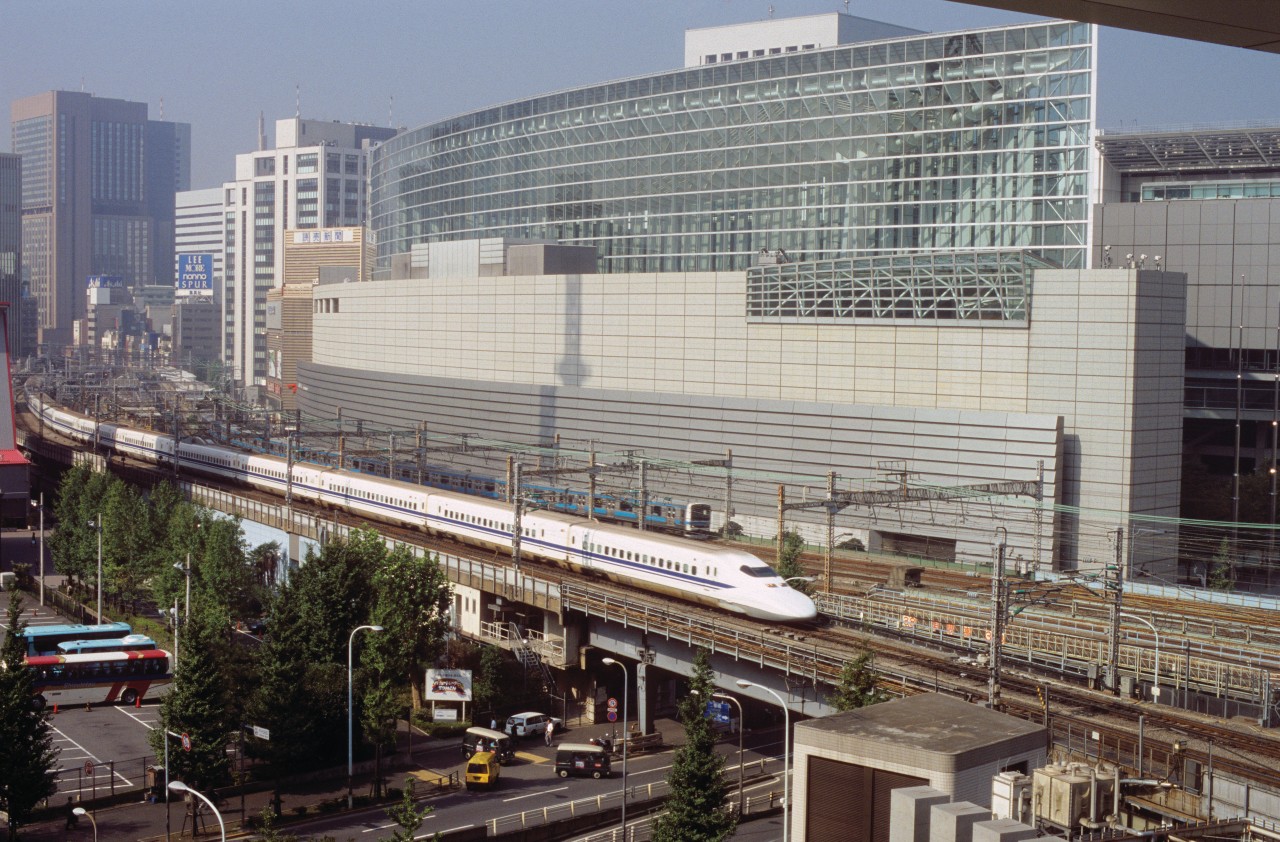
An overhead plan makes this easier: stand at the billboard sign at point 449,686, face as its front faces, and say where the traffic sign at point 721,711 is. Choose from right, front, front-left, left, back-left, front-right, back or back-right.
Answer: left

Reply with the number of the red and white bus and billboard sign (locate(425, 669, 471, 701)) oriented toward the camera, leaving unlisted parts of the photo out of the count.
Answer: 1

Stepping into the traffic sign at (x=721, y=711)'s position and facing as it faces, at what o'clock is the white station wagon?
The white station wagon is roughly at 3 o'clock from the traffic sign.

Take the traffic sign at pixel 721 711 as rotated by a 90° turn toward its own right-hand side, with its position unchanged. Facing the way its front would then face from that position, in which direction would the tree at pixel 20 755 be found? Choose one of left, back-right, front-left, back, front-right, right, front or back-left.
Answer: front-left

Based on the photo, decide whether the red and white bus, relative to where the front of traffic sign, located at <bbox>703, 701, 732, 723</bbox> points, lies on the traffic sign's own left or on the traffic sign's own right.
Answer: on the traffic sign's own right

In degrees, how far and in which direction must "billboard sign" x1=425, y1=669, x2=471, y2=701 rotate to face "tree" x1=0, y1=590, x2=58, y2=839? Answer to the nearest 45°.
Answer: approximately 45° to its right

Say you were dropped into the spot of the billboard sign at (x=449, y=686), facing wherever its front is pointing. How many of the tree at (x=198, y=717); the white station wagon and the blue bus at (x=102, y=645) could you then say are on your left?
1

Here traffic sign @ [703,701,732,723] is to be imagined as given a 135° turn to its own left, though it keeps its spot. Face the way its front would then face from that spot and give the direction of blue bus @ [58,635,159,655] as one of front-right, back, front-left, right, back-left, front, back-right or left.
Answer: back-left

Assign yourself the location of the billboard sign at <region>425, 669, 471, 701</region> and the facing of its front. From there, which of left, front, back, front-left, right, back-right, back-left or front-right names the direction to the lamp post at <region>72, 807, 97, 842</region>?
front-right

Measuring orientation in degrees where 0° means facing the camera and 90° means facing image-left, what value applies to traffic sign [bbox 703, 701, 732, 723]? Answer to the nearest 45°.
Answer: approximately 0°

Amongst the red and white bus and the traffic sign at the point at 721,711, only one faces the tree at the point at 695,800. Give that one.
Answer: the traffic sign
